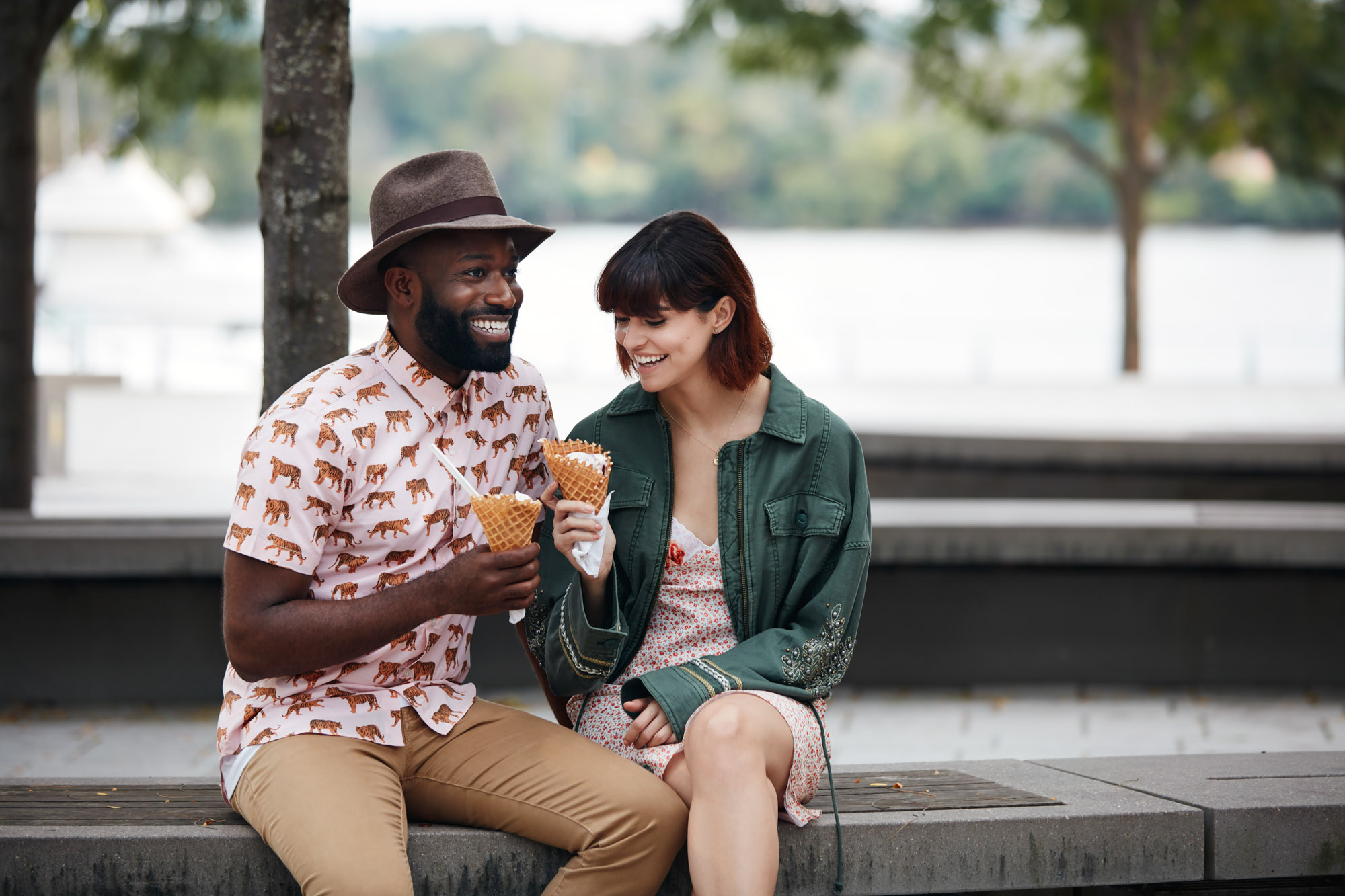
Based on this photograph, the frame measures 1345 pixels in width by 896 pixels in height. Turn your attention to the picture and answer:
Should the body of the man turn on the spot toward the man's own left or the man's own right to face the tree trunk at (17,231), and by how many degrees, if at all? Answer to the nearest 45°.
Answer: approximately 180°

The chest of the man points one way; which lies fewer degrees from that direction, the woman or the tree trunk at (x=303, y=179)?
the woman

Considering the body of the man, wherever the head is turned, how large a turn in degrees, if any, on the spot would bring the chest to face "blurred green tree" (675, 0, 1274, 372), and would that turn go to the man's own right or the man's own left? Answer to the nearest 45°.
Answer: approximately 90° to the man's own left

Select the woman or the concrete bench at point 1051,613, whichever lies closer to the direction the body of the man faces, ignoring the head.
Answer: the woman

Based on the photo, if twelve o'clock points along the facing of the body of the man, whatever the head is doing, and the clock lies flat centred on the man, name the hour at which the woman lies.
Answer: The woman is roughly at 10 o'clock from the man.

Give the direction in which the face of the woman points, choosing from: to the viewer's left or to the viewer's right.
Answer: to the viewer's left

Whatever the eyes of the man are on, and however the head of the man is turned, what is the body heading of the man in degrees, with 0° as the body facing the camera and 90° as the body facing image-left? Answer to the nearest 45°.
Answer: approximately 315°

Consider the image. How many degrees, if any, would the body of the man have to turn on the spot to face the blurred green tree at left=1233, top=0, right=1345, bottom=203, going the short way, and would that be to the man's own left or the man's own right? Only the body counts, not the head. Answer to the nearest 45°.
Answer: approximately 90° to the man's own left
